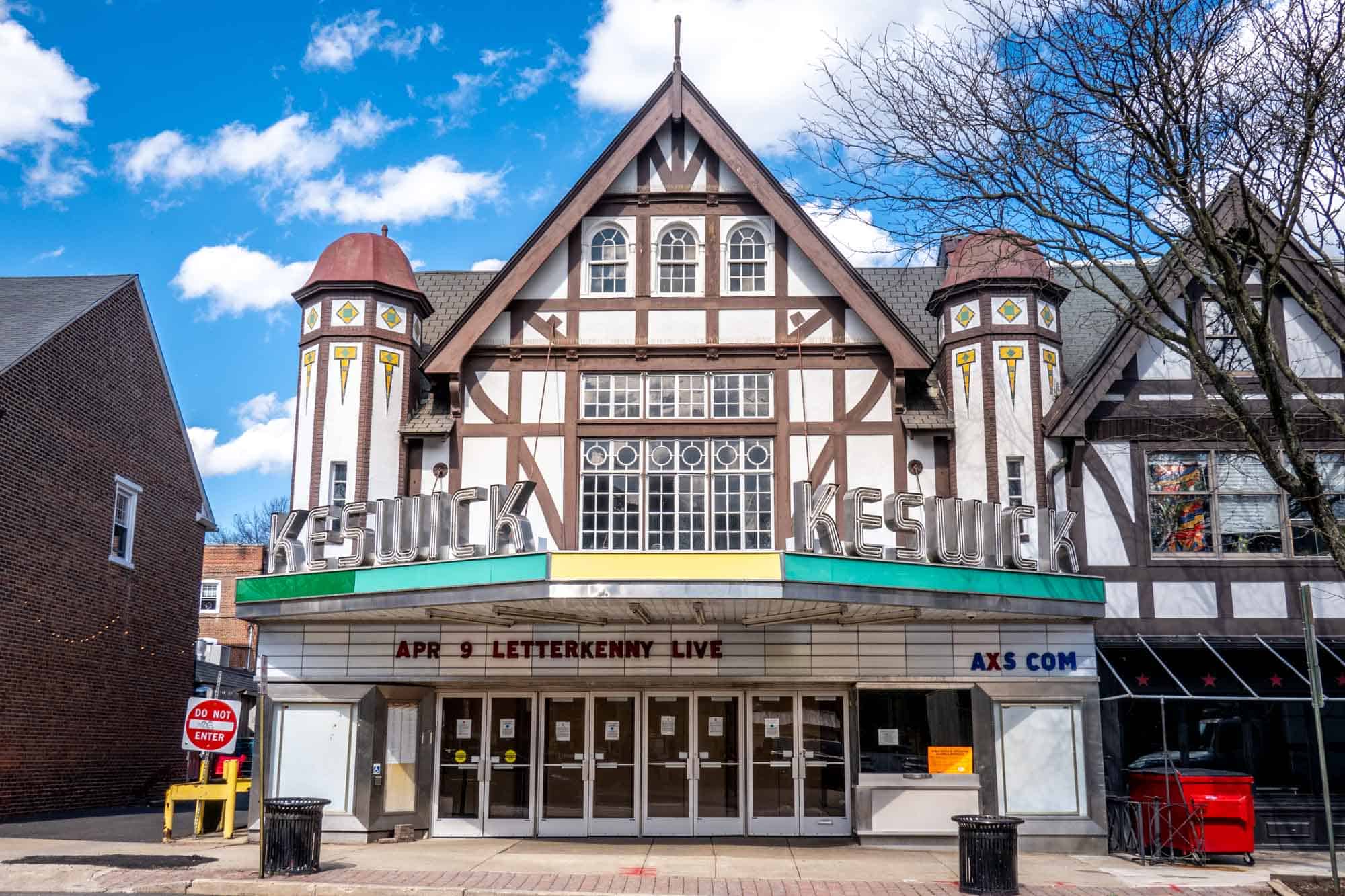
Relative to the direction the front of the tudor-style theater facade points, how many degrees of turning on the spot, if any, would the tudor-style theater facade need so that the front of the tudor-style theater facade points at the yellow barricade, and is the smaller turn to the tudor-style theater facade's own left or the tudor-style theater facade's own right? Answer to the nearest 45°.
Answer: approximately 90° to the tudor-style theater facade's own right

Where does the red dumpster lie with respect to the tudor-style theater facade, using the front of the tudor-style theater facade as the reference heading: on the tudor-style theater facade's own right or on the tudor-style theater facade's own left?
on the tudor-style theater facade's own left

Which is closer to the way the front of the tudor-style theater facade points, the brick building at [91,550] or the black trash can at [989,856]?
the black trash can

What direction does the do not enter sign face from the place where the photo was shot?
facing the viewer

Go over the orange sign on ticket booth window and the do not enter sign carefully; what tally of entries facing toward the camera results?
2

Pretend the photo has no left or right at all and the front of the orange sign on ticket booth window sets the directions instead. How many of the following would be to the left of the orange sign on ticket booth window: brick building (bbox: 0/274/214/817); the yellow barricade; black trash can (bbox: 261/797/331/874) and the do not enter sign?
0

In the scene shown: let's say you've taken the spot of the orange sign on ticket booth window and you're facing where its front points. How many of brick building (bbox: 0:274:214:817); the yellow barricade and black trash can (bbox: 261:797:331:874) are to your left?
0

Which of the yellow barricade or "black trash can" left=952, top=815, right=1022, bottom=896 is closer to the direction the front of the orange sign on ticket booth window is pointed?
the black trash can

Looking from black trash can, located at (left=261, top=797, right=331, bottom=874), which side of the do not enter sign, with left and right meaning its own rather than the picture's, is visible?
front

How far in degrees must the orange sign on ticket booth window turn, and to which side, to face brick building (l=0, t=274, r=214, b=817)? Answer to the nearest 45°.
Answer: approximately 90° to its right

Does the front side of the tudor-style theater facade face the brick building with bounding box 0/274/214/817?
no

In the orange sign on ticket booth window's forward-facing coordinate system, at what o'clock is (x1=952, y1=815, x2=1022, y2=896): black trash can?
The black trash can is roughly at 12 o'clock from the orange sign on ticket booth window.

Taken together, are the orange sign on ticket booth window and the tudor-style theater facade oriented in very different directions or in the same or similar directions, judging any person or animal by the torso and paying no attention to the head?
same or similar directions

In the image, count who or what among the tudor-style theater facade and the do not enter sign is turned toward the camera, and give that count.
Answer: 2

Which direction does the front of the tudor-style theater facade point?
toward the camera

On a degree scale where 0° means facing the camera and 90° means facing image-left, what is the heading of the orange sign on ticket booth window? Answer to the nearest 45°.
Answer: approximately 0°
